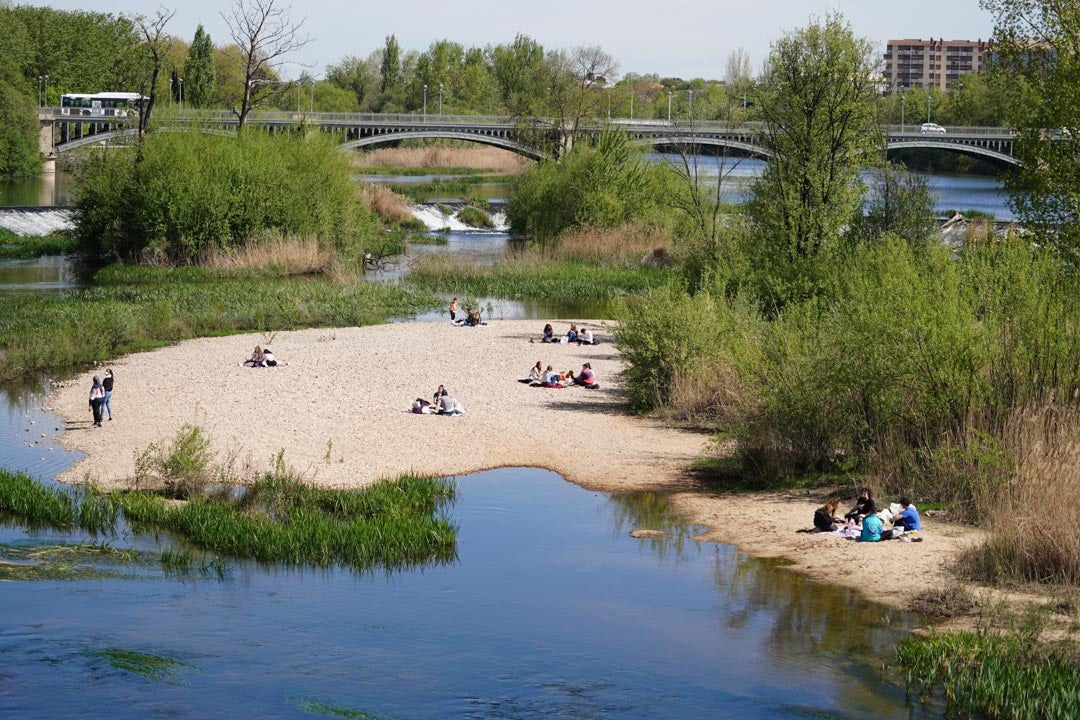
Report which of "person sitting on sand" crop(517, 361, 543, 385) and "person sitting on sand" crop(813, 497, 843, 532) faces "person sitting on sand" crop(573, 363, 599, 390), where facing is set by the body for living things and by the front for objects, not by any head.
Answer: "person sitting on sand" crop(517, 361, 543, 385)

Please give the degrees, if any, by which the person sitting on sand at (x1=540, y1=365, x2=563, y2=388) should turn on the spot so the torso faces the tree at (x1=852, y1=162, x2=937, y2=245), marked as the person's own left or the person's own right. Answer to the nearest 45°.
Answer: approximately 45° to the person's own left

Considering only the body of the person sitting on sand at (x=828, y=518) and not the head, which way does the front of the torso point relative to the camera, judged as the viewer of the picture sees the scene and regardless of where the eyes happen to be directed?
to the viewer's right

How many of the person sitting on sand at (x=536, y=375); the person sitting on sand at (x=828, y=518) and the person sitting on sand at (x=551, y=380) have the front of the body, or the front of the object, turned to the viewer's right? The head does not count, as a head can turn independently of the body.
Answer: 3

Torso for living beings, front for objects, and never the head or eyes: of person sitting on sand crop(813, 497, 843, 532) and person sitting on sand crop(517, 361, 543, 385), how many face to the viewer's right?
2

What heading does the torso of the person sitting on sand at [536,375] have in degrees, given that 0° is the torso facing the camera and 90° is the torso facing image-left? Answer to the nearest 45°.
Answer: approximately 270°

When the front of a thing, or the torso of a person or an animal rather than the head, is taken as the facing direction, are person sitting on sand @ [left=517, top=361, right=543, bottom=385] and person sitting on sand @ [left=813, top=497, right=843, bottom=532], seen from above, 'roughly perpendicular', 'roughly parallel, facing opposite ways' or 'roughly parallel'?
roughly parallel

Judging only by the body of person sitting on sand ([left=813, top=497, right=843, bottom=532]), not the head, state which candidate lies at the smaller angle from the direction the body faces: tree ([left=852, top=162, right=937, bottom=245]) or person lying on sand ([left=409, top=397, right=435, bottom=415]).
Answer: the tree
